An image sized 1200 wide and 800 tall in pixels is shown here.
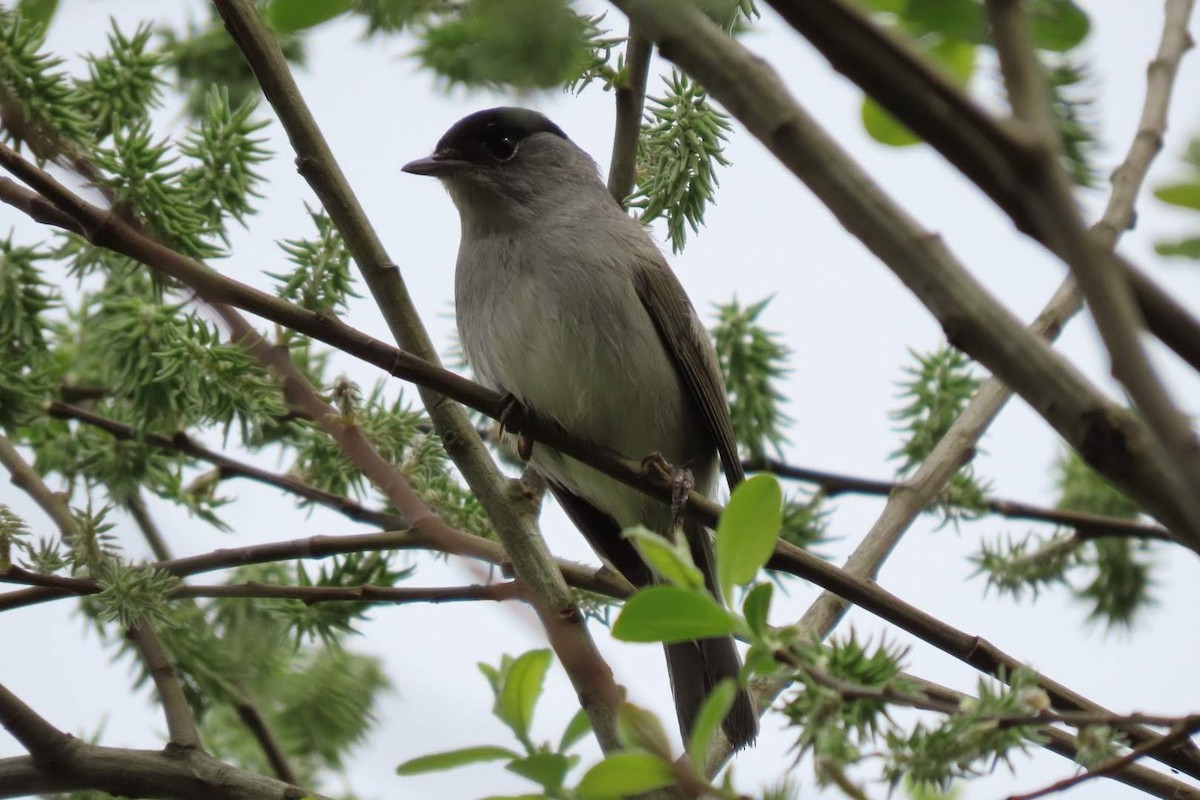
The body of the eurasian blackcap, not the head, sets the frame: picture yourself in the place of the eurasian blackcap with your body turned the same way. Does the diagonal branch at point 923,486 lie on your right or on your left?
on your left

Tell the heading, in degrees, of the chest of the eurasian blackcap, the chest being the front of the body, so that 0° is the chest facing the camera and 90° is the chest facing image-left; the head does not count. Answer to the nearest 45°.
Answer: approximately 45°

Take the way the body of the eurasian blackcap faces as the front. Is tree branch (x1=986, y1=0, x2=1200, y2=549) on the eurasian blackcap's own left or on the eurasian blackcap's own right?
on the eurasian blackcap's own left
